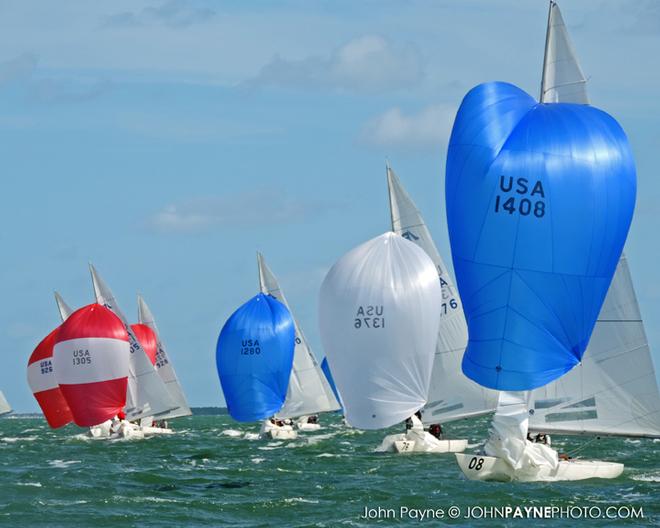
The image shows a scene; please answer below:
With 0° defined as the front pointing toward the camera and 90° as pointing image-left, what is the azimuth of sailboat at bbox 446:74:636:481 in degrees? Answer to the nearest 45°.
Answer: approximately 45°

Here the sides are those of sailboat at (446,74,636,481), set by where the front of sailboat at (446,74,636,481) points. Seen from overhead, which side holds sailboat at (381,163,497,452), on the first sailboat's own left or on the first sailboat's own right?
on the first sailboat's own right
